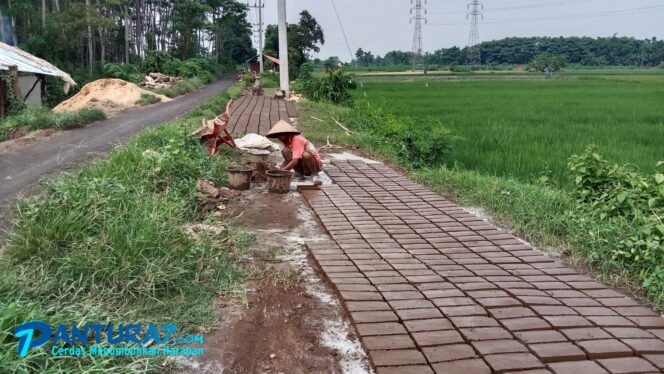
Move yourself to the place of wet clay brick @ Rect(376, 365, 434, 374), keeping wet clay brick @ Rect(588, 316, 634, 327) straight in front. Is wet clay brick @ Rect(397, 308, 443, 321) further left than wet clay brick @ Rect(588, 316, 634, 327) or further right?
left

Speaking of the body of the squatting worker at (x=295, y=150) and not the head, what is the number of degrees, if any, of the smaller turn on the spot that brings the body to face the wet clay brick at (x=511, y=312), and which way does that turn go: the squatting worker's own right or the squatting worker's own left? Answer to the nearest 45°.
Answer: approximately 45° to the squatting worker's own left
